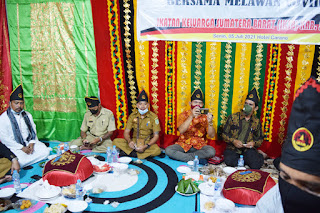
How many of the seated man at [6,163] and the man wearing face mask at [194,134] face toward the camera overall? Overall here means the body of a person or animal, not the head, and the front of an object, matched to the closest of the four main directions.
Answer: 1

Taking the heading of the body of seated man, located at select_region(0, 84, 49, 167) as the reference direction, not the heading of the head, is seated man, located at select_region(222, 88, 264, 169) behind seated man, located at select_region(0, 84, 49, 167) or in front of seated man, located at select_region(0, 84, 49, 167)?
in front

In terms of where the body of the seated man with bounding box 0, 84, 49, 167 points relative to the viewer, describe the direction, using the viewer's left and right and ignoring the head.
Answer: facing the viewer and to the right of the viewer

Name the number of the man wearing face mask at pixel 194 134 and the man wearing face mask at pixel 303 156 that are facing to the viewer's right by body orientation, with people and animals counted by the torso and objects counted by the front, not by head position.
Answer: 0

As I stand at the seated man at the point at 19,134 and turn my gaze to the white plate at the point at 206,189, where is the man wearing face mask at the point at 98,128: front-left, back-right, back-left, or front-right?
front-left

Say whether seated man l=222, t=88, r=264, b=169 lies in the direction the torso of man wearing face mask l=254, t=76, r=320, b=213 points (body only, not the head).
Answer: no

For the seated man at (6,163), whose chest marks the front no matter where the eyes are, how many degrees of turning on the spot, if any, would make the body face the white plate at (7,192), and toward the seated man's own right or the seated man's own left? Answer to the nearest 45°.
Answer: approximately 90° to the seated man's own right

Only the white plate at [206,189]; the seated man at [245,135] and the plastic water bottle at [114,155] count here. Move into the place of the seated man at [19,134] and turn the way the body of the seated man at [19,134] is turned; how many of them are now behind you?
0

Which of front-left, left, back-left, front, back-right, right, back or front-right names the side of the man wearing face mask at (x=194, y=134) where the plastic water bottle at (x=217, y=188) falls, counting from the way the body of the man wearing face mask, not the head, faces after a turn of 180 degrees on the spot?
back

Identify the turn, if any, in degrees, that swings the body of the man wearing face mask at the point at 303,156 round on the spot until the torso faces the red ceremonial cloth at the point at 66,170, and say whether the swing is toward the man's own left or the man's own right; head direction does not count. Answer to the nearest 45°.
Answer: approximately 45° to the man's own right

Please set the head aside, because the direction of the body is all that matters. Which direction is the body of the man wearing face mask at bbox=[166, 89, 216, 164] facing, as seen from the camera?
toward the camera

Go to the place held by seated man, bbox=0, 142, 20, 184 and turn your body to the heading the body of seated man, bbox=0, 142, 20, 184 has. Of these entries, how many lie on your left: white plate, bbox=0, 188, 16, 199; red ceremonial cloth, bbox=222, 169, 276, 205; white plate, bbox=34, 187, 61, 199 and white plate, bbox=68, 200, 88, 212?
0

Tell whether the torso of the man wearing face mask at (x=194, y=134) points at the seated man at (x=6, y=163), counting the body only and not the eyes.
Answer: no

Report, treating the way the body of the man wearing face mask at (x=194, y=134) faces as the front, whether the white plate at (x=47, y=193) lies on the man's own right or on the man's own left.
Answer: on the man's own right

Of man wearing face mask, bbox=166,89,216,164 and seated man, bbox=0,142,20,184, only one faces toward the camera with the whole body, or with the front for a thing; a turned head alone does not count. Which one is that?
the man wearing face mask

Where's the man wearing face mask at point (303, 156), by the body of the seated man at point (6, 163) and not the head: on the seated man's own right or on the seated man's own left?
on the seated man's own right

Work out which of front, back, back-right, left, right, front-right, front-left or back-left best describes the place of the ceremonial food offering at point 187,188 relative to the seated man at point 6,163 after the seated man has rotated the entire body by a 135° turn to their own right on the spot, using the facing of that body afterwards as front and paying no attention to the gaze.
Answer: left

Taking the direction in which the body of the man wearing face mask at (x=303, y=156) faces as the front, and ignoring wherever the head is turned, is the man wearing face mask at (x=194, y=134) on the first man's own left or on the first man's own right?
on the first man's own right

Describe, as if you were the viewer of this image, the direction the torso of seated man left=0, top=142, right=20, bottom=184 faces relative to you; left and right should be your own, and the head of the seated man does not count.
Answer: facing to the right of the viewer
